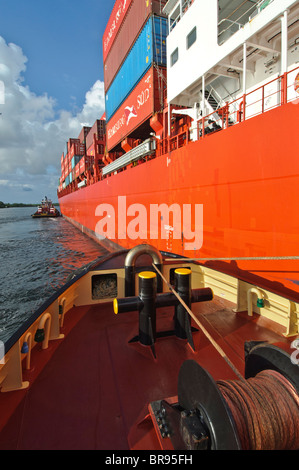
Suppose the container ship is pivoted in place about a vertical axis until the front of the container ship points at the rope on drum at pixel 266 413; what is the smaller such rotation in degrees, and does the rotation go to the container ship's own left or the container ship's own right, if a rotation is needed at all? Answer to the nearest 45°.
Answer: approximately 135° to the container ship's own left

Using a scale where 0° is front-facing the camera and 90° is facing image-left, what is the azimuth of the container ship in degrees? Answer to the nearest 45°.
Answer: approximately 135°

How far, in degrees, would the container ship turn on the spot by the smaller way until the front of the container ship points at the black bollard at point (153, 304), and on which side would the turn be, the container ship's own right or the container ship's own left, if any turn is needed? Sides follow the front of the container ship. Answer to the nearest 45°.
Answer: approximately 135° to the container ship's own left
